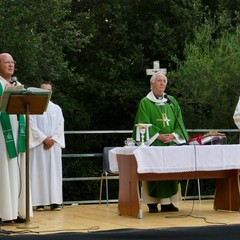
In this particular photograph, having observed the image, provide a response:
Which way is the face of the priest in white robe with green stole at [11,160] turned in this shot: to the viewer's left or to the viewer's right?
to the viewer's right

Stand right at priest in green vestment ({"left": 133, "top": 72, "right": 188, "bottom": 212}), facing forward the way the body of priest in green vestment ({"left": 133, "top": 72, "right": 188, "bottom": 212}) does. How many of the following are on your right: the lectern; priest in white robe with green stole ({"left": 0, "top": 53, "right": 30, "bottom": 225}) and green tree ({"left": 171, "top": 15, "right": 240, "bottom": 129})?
2

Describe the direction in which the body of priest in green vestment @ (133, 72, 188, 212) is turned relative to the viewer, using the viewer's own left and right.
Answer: facing the viewer and to the right of the viewer

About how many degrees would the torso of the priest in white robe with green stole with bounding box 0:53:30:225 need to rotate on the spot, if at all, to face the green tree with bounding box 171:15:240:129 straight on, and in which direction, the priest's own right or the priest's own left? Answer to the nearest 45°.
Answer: approximately 90° to the priest's own left

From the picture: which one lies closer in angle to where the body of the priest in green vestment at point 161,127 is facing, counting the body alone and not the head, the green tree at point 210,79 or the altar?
the altar

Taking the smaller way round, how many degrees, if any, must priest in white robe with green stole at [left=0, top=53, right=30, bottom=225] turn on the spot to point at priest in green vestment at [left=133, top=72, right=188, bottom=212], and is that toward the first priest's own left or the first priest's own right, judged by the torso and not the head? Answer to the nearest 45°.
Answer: approximately 90° to the first priest's own left

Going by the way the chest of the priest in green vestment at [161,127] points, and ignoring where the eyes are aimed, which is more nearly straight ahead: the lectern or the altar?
the altar

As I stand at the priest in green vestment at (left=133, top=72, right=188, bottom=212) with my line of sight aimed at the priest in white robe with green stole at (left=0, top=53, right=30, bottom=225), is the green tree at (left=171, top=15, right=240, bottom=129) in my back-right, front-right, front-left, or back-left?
back-right

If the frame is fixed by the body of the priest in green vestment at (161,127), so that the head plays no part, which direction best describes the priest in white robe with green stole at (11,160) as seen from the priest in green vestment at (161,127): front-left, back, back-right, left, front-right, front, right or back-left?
right

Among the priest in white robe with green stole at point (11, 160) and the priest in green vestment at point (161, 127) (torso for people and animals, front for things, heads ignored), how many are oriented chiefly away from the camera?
0
